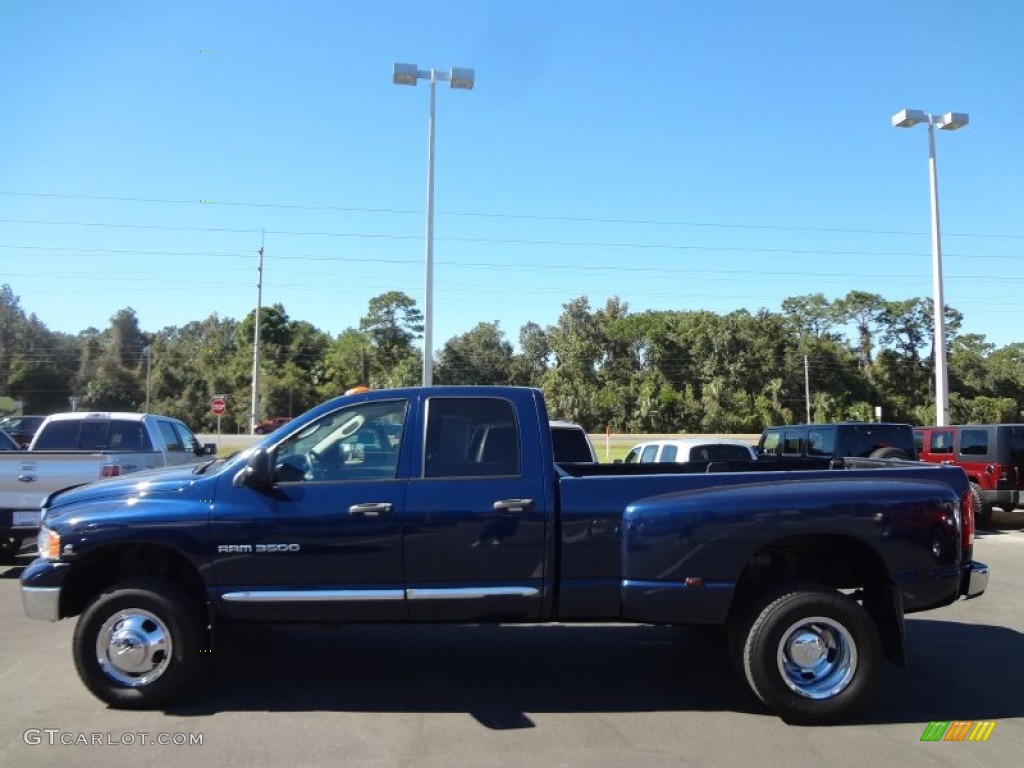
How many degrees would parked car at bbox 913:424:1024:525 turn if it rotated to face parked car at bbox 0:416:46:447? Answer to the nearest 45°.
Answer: approximately 45° to its left

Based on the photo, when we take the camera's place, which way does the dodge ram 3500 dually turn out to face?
facing to the left of the viewer

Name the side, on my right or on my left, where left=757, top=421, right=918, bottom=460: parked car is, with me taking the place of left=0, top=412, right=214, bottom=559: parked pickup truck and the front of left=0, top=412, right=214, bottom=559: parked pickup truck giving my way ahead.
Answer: on my right

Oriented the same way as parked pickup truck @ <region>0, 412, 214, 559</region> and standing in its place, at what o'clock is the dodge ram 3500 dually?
The dodge ram 3500 dually is roughly at 4 o'clock from the parked pickup truck.

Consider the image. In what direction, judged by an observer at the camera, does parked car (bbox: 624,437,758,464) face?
facing away from the viewer and to the left of the viewer

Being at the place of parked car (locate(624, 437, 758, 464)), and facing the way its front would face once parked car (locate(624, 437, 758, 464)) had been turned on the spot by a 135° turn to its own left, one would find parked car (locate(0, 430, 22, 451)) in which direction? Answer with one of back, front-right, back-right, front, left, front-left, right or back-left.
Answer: right

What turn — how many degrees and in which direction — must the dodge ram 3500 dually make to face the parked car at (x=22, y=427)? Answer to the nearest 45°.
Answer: approximately 45° to its right

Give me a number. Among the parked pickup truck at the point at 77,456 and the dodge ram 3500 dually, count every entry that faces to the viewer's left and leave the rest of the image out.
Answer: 1

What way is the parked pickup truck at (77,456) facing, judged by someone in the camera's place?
facing away from the viewer and to the right of the viewer

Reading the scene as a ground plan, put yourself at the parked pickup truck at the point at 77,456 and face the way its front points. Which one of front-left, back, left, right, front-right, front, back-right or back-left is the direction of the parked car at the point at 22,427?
front-left

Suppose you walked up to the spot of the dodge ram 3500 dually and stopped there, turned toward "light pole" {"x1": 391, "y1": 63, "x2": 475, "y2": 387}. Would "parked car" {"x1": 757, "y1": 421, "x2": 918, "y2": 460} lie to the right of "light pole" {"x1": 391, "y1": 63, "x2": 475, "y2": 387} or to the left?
right

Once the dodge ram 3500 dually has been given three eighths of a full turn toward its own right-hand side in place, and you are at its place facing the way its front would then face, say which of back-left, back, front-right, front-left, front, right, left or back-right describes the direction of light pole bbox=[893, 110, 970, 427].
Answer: front

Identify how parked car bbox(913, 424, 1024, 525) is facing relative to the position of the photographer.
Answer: facing away from the viewer and to the left of the viewer
